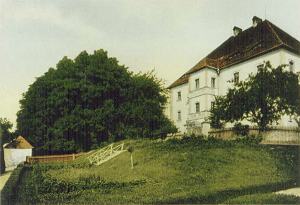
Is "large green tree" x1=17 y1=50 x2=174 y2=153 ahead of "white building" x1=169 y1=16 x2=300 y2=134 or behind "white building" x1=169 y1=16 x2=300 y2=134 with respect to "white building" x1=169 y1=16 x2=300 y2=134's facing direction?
ahead

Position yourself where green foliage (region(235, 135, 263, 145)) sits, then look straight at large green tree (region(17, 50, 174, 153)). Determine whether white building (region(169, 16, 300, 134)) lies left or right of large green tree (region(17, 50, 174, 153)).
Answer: right

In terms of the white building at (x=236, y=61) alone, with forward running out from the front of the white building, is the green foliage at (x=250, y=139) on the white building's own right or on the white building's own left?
on the white building's own left

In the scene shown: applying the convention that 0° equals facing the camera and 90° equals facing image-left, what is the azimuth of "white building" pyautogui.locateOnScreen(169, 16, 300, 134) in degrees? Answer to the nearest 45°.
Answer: approximately 45°

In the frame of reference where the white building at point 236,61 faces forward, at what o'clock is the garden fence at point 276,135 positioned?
The garden fence is roughly at 10 o'clock from the white building.

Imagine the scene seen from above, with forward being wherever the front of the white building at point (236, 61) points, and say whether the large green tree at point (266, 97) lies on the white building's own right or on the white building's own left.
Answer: on the white building's own left
